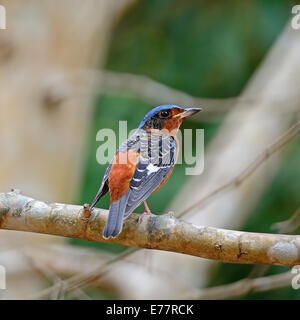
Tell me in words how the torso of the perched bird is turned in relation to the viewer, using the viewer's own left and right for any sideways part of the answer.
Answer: facing away from the viewer and to the right of the viewer
